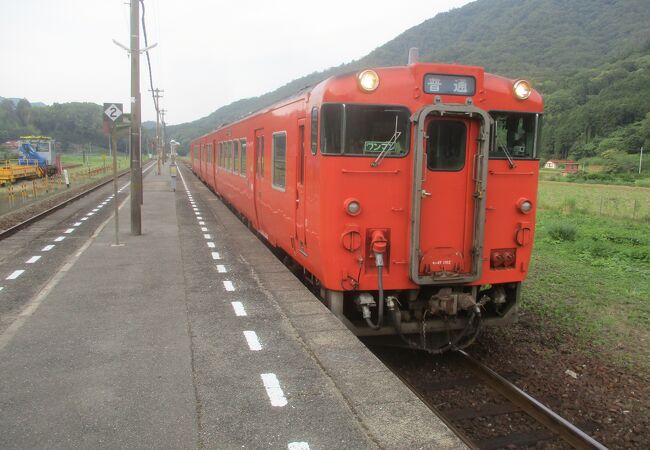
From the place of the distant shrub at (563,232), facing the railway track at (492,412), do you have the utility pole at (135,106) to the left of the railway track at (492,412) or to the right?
right

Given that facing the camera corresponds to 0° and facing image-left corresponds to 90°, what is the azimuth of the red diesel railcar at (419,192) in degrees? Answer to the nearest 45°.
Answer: approximately 315°

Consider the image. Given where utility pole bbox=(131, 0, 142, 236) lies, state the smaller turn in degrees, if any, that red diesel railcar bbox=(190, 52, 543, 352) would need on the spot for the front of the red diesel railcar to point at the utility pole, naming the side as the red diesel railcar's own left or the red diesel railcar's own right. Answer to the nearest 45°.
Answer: approximately 45° to the red diesel railcar's own right

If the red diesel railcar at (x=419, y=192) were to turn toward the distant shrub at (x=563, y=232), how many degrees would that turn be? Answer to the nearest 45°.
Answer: approximately 90° to its left
